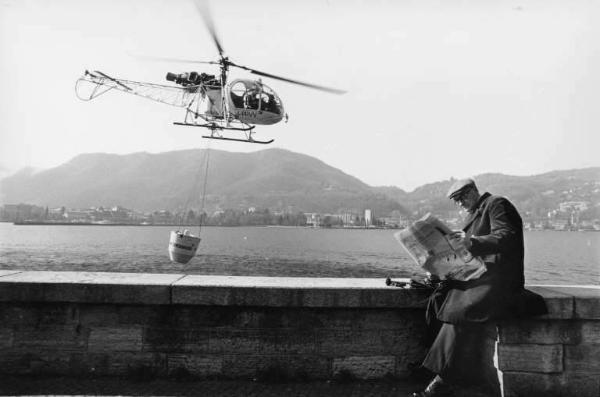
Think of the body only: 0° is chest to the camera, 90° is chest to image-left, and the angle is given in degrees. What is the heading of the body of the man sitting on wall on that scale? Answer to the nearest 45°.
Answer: approximately 90°

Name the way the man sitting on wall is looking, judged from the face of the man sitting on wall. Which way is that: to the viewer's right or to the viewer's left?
to the viewer's left

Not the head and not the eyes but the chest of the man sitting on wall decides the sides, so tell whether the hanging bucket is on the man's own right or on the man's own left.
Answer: on the man's own right
